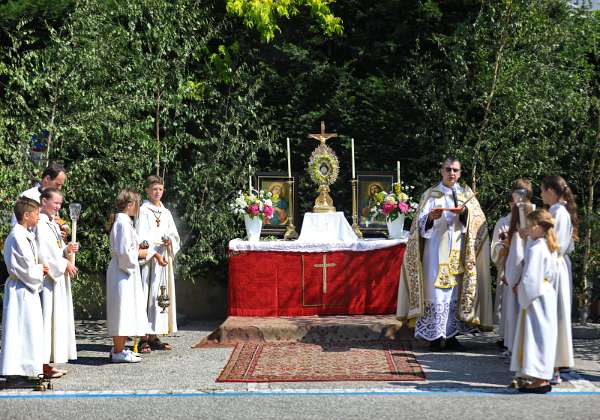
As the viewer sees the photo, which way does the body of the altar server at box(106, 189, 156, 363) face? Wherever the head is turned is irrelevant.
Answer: to the viewer's right

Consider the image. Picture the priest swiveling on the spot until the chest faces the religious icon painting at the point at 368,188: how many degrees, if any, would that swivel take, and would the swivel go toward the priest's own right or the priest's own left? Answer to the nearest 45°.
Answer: approximately 135° to the priest's own right

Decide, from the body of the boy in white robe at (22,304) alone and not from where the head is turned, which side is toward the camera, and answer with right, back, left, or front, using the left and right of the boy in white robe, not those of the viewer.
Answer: right

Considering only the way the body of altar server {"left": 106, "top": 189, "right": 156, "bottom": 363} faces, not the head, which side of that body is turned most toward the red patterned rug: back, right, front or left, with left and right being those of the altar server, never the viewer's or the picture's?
front

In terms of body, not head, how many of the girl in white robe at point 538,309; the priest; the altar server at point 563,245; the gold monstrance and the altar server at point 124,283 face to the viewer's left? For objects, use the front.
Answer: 2

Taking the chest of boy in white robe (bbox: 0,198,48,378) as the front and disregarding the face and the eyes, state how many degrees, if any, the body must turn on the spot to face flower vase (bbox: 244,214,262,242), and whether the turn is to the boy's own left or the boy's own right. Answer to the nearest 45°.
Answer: approximately 45° to the boy's own left

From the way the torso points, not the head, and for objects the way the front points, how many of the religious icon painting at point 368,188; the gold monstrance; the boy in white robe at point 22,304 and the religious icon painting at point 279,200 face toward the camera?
3

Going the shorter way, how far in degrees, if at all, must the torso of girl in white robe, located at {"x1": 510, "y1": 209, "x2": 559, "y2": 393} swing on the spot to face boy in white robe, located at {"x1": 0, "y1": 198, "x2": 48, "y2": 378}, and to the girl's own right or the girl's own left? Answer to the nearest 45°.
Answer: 0° — they already face them

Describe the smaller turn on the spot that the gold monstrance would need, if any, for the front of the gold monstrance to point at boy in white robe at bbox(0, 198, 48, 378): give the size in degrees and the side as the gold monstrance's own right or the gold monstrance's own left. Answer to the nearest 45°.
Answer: approximately 45° to the gold monstrance's own right

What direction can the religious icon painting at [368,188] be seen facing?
toward the camera

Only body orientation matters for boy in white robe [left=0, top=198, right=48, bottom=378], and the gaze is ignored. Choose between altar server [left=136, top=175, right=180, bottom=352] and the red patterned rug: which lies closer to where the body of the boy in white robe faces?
the red patterned rug

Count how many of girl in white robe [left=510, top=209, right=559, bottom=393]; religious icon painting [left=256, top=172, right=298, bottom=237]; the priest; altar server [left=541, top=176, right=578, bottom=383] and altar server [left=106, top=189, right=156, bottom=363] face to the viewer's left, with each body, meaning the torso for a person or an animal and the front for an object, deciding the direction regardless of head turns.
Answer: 2

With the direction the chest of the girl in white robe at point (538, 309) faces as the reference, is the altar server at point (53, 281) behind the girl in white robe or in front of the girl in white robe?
in front

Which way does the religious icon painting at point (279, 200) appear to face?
toward the camera

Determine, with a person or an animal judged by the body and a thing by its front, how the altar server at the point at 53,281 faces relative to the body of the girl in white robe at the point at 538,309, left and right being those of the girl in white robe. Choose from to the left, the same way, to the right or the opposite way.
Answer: the opposite way

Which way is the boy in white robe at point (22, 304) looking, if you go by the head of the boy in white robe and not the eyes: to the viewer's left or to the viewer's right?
to the viewer's right

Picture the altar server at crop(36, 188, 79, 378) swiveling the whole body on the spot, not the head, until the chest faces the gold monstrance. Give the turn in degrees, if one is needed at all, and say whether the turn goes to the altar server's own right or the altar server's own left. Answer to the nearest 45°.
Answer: approximately 90° to the altar server's own left

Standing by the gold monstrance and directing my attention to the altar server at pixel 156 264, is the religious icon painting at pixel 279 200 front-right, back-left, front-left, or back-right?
front-right

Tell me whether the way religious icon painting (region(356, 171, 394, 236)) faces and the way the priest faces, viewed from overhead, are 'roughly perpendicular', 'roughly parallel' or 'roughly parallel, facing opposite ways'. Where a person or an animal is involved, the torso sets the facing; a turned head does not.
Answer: roughly parallel

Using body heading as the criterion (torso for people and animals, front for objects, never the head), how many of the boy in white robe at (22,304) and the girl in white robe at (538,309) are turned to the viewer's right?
1

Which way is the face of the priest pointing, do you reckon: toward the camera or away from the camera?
toward the camera
